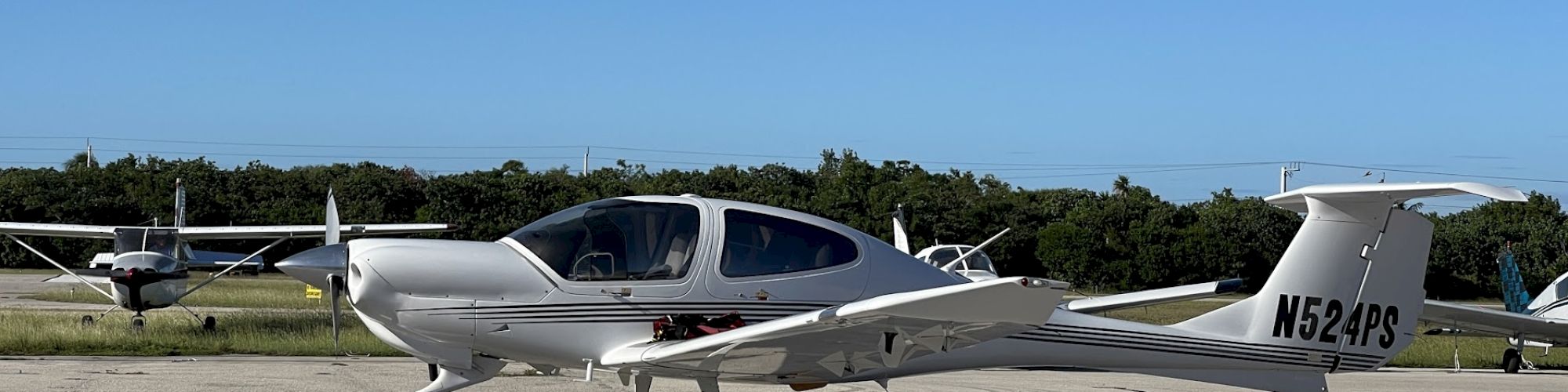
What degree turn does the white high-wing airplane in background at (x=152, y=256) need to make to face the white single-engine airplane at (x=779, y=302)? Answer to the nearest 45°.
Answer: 0° — it already faces it

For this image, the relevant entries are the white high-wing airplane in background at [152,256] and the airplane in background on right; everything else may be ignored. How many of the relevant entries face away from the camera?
0

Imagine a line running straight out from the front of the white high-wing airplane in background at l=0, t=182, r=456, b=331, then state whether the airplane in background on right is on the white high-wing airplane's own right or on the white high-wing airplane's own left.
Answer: on the white high-wing airplane's own left

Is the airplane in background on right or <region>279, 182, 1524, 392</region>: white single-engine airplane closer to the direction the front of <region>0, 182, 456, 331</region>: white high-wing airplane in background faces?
the white single-engine airplane

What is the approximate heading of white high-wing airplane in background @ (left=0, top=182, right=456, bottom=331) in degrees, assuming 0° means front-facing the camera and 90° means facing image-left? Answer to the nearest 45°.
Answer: approximately 0°

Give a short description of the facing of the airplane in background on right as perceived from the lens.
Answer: facing the viewer and to the right of the viewer

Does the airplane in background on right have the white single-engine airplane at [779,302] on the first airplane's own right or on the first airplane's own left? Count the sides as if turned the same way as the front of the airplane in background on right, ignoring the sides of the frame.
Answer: on the first airplane's own right
